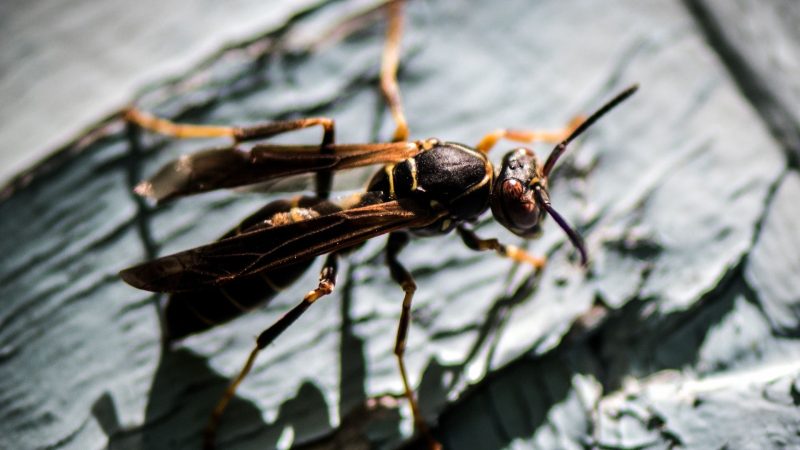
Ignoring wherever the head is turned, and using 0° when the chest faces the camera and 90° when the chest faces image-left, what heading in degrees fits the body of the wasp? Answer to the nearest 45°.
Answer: approximately 270°
